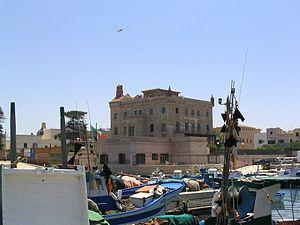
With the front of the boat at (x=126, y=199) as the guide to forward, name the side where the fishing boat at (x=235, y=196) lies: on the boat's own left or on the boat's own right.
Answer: on the boat's own right

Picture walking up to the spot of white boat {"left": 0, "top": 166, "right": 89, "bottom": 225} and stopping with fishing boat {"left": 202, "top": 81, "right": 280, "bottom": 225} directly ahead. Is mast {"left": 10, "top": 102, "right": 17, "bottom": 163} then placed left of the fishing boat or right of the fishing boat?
left

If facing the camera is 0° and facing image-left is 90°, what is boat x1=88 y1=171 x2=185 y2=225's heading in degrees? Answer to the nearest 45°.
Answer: approximately 225°
